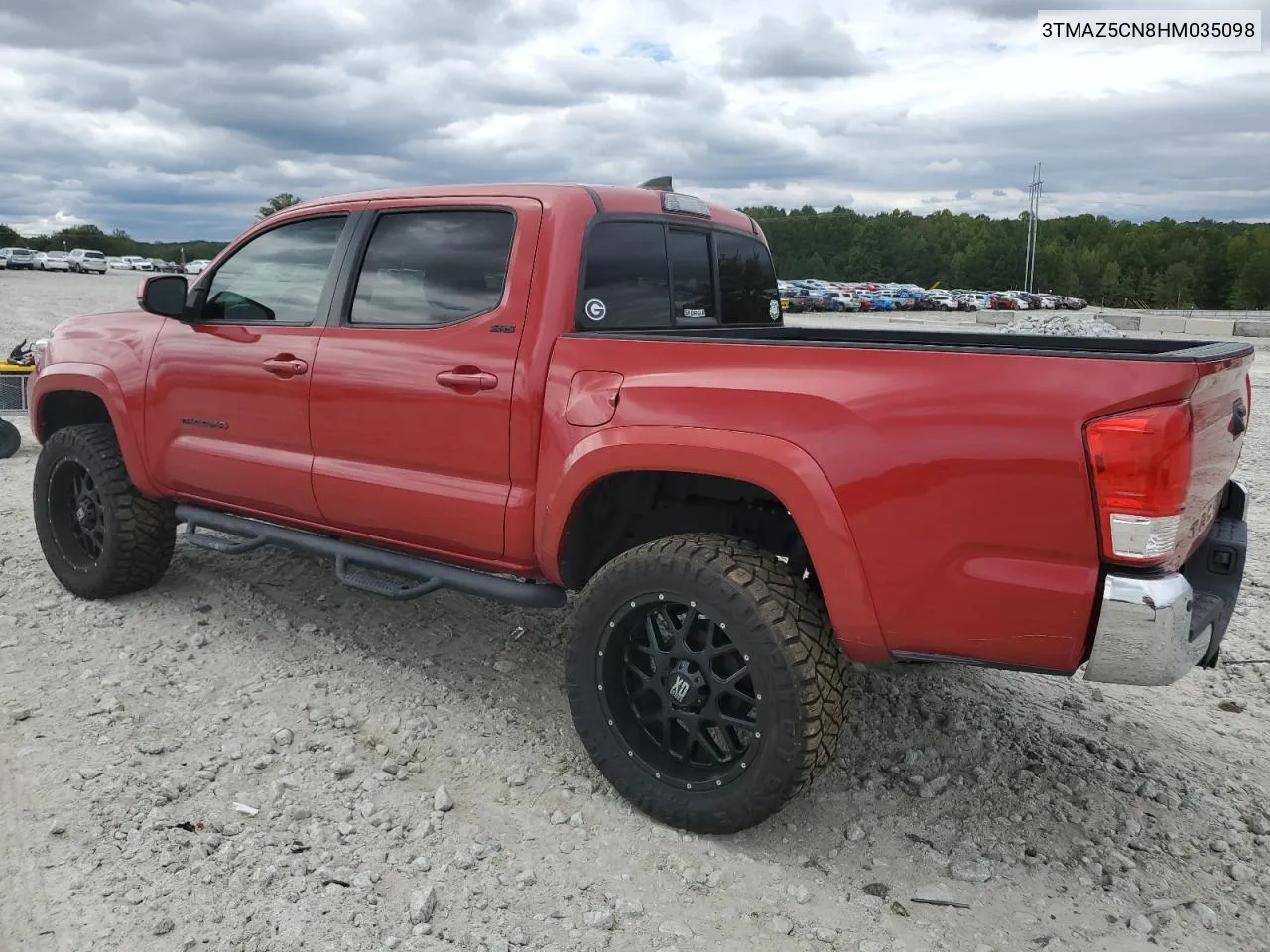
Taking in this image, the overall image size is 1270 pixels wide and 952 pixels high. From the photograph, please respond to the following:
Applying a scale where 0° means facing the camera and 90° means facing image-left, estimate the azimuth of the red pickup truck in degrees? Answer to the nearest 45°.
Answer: approximately 135°

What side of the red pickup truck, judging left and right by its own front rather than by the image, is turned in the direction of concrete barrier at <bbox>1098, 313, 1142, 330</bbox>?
right

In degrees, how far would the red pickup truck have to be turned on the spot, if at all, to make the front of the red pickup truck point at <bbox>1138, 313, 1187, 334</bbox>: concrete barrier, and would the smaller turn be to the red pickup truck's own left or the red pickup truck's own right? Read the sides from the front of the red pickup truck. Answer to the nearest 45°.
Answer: approximately 90° to the red pickup truck's own right

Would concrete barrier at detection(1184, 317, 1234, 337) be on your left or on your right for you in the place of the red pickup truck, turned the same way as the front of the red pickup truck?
on your right
